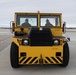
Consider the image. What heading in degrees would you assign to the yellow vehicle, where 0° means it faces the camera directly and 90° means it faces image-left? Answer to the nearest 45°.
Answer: approximately 0°
